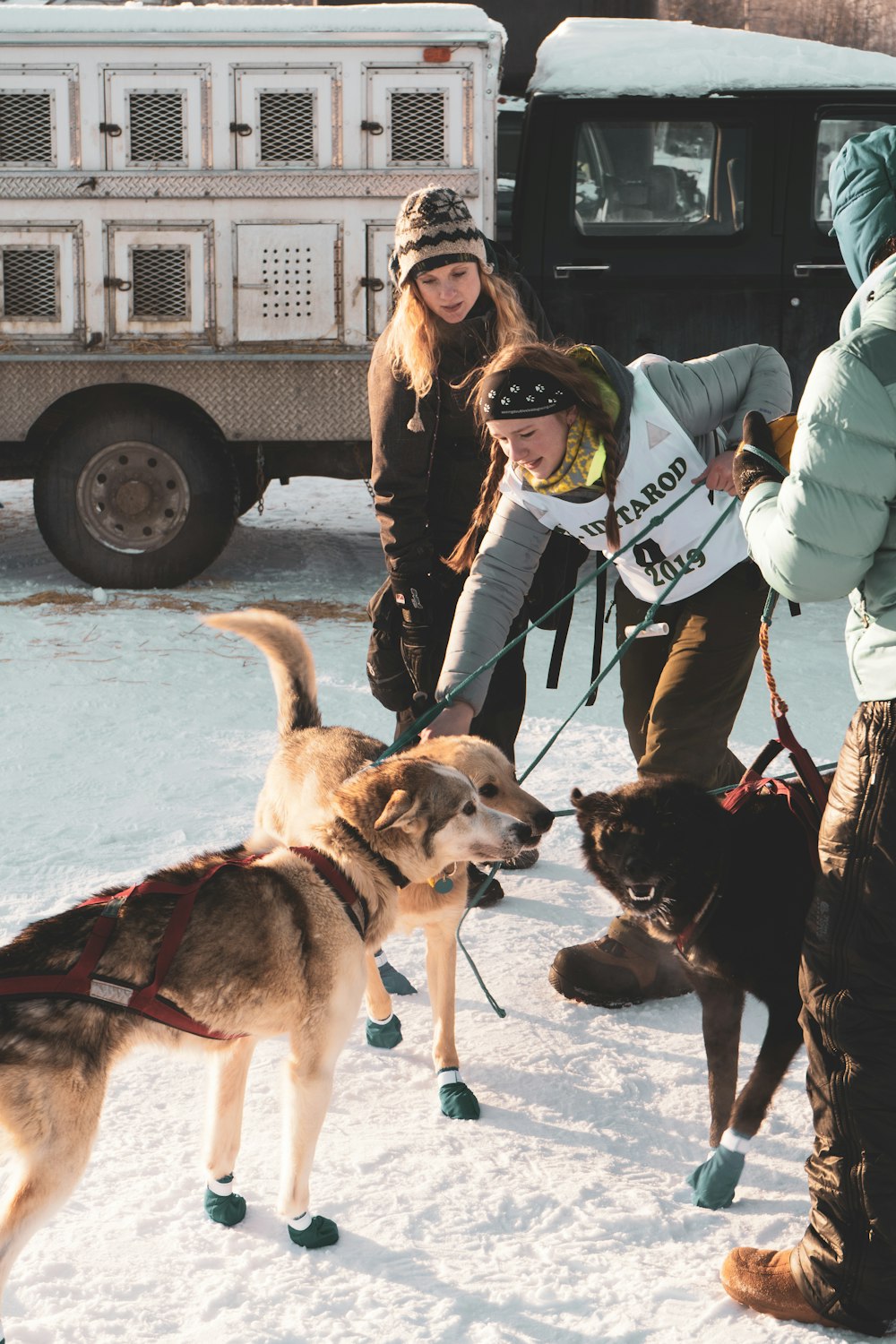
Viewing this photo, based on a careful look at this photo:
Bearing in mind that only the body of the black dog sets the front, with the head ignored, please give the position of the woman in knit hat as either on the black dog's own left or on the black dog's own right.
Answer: on the black dog's own right

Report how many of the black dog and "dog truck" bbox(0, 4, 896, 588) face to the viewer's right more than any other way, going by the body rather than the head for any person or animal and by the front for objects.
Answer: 1

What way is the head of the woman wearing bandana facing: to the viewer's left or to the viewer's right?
to the viewer's left

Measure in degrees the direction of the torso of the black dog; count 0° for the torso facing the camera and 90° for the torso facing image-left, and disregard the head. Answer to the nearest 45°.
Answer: approximately 45°

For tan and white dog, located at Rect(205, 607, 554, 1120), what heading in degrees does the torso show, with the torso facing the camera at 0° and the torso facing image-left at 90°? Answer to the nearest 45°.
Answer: approximately 315°

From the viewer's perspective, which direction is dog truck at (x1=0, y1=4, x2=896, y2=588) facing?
to the viewer's right

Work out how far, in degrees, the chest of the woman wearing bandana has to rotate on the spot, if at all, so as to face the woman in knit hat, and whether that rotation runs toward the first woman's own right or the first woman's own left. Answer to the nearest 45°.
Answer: approximately 90° to the first woman's own right

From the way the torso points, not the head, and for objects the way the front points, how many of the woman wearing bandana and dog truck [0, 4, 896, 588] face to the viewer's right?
1

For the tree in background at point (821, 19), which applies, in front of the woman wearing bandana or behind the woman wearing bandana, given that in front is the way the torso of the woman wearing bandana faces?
behind

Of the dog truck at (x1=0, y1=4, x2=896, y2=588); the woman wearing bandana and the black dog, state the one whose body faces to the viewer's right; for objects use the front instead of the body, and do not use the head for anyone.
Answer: the dog truck

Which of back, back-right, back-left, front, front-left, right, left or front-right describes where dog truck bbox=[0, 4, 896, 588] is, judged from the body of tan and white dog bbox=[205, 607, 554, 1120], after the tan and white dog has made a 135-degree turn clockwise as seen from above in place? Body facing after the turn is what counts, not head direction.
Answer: right
